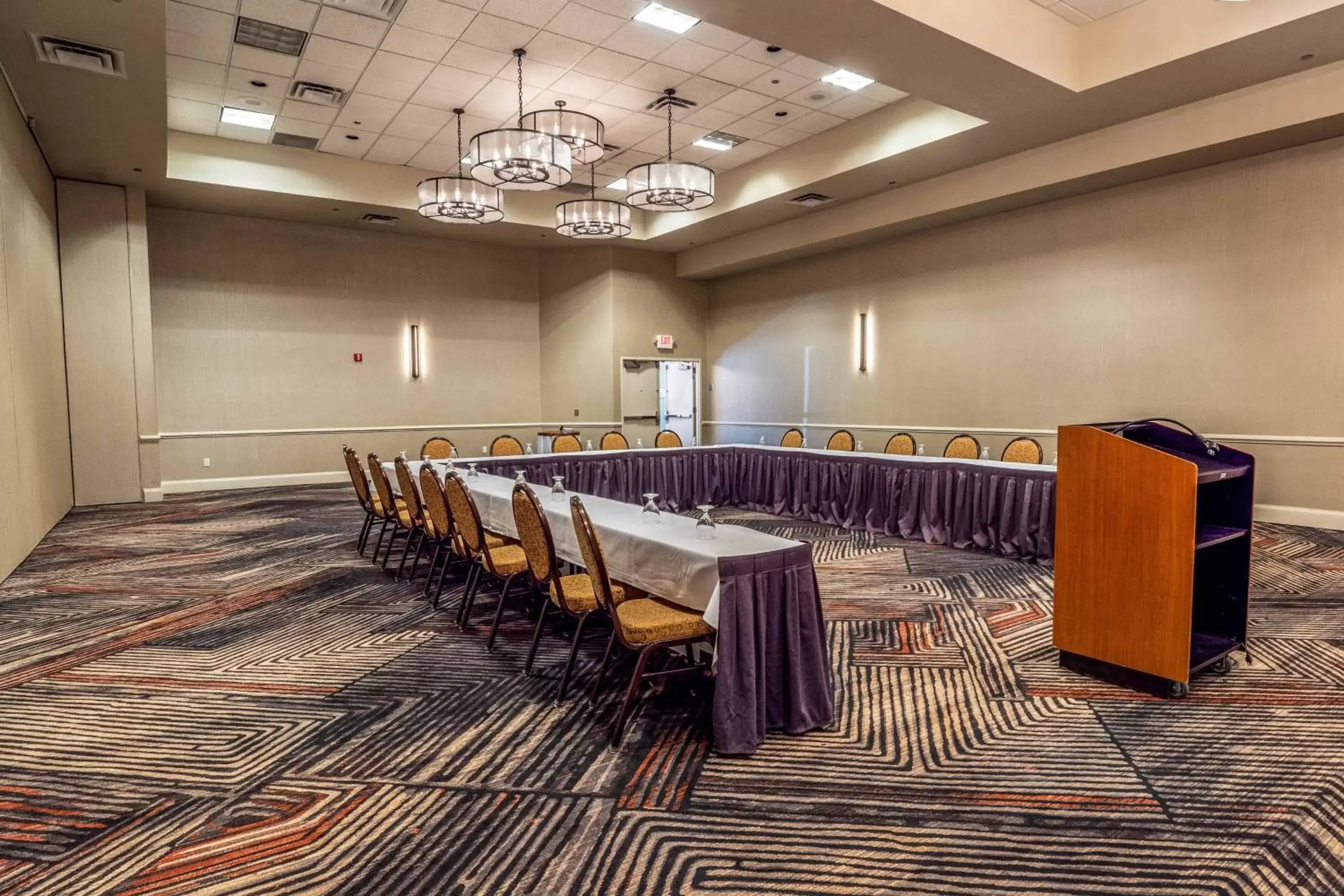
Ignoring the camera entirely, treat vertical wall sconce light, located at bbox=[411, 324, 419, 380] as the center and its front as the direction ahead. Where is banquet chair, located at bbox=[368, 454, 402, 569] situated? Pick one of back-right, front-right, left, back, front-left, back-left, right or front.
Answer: front

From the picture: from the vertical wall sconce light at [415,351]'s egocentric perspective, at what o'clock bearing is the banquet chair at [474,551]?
The banquet chair is roughly at 12 o'clock from the vertical wall sconce light.

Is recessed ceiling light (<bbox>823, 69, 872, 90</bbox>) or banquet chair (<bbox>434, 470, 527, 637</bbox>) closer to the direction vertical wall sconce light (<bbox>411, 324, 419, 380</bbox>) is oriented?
the banquet chair

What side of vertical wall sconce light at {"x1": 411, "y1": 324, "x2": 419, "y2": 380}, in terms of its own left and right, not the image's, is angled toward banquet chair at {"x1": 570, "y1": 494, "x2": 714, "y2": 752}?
front

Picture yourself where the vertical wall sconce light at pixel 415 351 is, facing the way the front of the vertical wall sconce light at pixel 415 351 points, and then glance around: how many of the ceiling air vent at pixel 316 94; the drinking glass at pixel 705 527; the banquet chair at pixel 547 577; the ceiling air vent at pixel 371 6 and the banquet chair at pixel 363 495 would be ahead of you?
5

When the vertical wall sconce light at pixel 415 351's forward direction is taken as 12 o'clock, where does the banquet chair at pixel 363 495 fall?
The banquet chair is roughly at 12 o'clock from the vertical wall sconce light.

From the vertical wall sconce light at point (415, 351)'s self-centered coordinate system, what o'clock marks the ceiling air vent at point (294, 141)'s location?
The ceiling air vent is roughly at 1 o'clock from the vertical wall sconce light.

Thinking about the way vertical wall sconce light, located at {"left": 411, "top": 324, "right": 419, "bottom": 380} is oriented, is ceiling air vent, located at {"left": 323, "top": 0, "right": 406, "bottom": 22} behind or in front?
in front

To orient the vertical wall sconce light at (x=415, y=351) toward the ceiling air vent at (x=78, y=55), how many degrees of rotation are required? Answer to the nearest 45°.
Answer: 0° — it already faces it

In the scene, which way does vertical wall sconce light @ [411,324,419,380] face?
toward the camera

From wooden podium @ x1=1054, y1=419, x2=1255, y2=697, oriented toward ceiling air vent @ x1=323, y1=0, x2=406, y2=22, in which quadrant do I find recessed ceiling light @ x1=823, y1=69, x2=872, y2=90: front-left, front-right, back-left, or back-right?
front-right

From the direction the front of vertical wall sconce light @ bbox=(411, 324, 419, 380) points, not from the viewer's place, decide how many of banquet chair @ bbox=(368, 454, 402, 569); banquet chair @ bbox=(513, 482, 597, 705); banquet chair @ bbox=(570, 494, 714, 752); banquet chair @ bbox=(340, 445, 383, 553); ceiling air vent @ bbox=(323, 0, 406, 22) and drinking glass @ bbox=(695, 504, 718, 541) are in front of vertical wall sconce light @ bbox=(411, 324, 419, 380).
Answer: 6

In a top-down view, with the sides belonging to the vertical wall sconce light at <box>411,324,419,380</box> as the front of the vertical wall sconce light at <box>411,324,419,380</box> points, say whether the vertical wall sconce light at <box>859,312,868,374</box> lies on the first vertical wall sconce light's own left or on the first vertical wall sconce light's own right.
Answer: on the first vertical wall sconce light's own left

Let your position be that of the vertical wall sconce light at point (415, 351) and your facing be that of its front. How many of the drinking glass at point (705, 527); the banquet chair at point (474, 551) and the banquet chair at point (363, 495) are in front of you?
3
